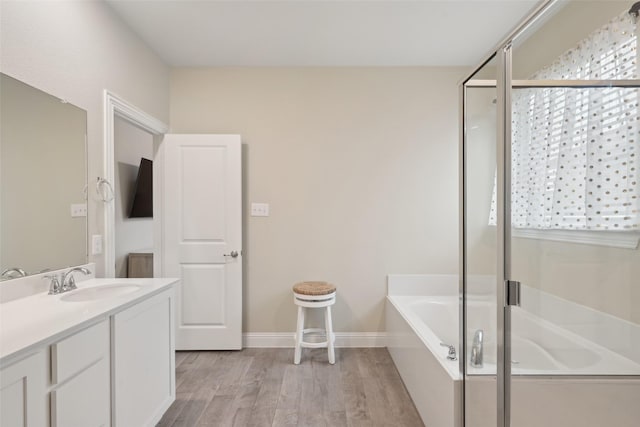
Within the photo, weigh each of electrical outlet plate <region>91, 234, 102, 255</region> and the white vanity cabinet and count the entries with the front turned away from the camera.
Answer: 0

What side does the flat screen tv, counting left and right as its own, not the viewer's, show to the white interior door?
front

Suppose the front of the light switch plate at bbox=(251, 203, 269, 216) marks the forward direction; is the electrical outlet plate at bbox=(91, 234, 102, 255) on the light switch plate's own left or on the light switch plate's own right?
on the light switch plate's own right

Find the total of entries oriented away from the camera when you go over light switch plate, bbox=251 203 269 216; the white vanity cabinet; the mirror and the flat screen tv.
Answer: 0

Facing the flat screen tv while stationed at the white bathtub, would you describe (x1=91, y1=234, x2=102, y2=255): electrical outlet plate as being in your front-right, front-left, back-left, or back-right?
front-left

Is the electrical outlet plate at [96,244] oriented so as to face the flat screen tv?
no

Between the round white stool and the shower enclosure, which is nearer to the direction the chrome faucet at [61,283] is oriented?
the shower enclosure

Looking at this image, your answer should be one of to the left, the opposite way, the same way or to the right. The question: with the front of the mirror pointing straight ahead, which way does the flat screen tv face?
the same way

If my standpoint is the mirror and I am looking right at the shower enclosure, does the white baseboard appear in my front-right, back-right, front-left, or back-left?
front-left

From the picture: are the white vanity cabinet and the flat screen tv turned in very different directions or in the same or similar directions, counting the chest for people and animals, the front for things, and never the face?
same or similar directions

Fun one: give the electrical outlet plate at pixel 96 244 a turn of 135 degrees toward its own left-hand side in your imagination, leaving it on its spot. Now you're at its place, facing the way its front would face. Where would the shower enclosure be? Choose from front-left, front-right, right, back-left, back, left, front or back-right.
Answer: back-right

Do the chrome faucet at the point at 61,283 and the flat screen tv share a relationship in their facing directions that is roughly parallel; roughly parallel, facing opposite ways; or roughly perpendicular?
roughly parallel

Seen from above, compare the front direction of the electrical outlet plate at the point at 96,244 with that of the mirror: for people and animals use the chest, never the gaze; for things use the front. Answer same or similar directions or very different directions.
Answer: same or similar directions

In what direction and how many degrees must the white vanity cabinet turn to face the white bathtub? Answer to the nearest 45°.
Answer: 0° — it already faces it

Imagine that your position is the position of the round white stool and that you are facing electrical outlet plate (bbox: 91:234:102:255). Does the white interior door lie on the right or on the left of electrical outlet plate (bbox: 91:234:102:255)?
right

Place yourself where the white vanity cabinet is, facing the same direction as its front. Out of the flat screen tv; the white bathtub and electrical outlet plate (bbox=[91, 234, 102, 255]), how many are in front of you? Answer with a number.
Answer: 1

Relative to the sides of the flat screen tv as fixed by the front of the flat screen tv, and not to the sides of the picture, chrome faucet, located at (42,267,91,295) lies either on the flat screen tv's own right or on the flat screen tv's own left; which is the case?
on the flat screen tv's own right

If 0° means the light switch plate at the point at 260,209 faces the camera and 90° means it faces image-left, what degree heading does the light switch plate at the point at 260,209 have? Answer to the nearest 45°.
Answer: approximately 0°

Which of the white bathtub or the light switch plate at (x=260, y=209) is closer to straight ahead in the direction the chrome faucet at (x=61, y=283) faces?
the white bathtub

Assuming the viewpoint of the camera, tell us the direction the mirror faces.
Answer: facing the viewer and to the right of the viewer
